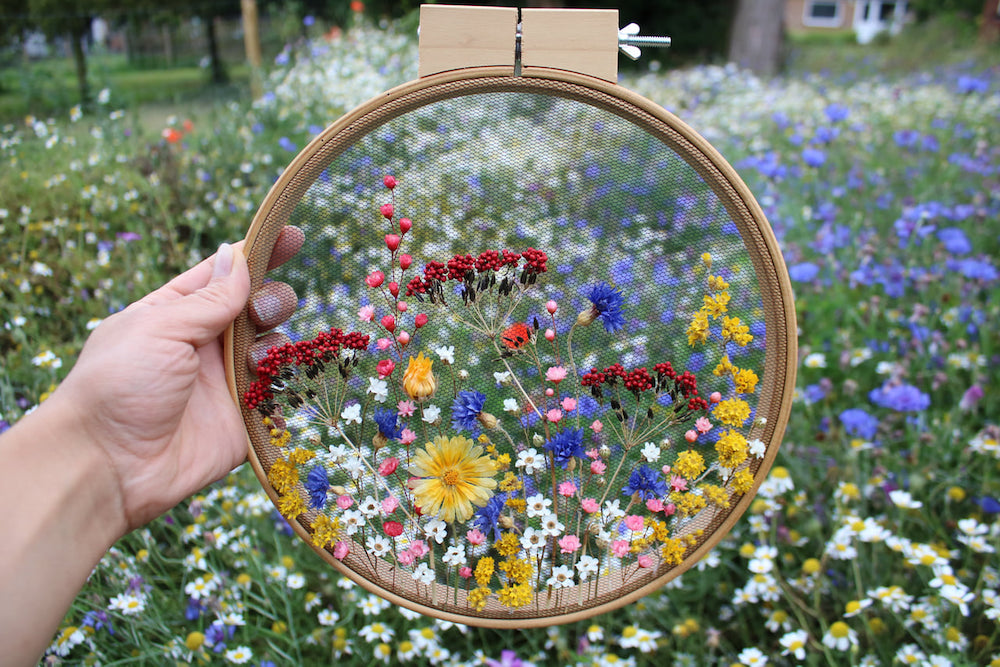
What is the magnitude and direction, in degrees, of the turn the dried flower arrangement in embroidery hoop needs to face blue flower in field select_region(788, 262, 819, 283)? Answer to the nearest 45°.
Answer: approximately 135° to its left

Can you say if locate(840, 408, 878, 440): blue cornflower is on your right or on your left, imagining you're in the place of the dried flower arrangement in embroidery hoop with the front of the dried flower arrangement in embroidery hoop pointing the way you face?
on your left

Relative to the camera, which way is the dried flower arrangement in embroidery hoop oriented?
toward the camera

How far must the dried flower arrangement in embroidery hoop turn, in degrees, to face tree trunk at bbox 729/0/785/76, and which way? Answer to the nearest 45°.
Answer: approximately 180°

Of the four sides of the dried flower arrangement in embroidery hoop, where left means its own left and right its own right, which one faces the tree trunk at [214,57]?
back
